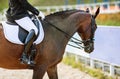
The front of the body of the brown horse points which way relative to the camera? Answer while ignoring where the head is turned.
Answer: to the viewer's right

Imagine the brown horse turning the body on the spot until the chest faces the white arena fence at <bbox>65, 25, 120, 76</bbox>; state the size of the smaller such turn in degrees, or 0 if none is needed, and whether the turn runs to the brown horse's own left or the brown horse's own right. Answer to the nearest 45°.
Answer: approximately 45° to the brown horse's own left
